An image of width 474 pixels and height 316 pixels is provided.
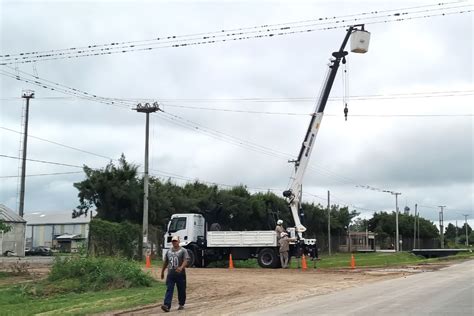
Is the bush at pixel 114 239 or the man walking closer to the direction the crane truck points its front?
the bush

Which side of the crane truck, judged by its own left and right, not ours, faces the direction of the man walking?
left

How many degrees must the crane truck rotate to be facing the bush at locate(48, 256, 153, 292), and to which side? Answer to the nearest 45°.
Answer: approximately 45° to its left

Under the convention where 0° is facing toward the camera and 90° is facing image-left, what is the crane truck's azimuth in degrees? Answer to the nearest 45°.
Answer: approximately 90°

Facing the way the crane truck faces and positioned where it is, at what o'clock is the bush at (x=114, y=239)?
The bush is roughly at 1 o'clock from the crane truck.
